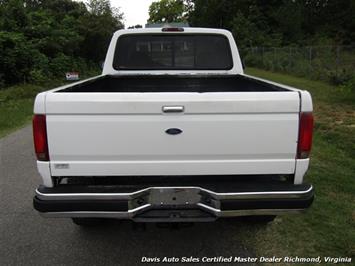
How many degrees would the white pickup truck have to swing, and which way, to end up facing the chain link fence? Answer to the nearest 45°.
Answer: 0° — it already faces it

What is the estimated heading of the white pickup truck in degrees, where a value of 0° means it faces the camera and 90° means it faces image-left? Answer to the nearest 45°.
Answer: approximately 180°

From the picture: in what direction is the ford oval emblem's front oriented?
toward the camera

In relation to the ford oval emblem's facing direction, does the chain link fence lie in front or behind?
behind
